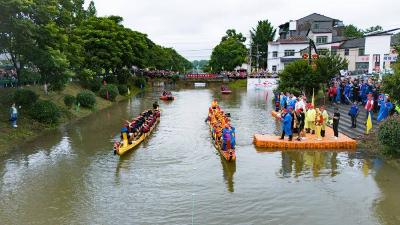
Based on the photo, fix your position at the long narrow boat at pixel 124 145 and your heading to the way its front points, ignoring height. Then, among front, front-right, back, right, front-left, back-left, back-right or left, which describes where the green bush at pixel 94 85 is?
back-right

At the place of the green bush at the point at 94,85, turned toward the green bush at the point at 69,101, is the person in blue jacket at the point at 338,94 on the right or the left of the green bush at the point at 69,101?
left

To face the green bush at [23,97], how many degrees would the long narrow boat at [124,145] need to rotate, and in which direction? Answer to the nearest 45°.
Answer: approximately 90° to its right

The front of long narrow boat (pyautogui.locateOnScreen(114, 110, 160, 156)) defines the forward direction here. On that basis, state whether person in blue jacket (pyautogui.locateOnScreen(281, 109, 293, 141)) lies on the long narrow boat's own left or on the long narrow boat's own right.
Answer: on the long narrow boat's own left

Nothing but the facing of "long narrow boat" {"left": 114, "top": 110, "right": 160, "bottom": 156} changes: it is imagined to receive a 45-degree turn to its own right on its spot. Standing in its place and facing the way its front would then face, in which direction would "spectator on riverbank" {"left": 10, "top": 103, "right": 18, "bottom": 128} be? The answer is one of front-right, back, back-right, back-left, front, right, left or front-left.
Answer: front-right

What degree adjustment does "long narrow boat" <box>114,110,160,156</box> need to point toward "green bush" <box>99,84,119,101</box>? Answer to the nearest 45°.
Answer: approximately 135° to its right

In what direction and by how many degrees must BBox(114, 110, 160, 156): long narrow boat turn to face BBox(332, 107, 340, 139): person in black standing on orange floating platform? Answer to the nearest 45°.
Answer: approximately 135° to its left

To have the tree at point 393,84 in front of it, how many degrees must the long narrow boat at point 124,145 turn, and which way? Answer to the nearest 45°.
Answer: approximately 135° to its left
